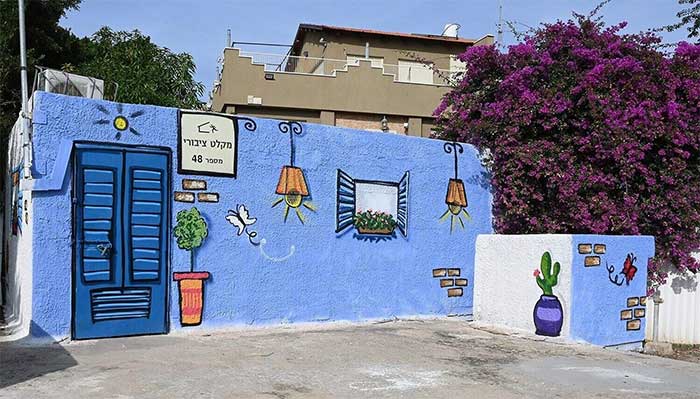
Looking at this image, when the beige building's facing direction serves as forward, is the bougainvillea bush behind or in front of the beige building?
in front

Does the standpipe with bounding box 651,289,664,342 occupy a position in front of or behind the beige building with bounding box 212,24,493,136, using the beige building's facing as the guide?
in front

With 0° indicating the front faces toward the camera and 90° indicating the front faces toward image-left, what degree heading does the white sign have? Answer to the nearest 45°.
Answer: approximately 0°

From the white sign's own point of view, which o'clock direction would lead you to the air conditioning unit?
The air conditioning unit is roughly at 3 o'clock from the white sign.

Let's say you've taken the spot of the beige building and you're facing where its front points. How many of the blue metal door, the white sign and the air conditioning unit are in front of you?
3

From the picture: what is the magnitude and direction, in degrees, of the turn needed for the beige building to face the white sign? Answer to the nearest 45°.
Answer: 0° — it already faces it

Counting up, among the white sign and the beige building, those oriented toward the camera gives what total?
2

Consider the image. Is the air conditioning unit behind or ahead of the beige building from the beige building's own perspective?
ahead
